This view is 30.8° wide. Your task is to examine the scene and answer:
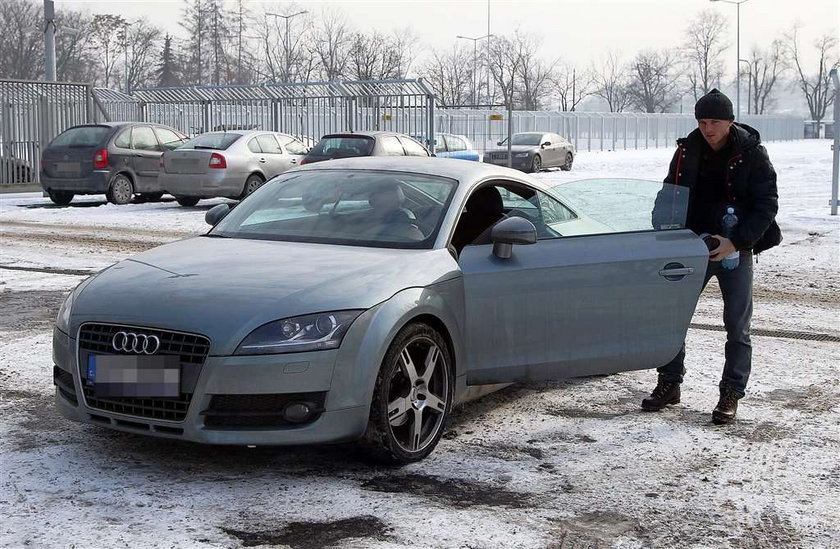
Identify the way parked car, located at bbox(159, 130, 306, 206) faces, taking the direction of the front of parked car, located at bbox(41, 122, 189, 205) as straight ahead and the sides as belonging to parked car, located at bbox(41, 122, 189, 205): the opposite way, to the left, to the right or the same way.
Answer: the same way

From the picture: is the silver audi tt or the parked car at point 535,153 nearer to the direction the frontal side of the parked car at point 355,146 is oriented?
the parked car

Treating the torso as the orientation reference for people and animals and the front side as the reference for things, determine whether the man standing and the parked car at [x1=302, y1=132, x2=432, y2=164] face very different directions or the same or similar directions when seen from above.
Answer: very different directions

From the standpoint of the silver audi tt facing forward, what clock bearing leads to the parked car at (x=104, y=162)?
The parked car is roughly at 4 o'clock from the silver audi tt.

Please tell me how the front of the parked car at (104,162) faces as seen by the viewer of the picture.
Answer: facing away from the viewer and to the right of the viewer

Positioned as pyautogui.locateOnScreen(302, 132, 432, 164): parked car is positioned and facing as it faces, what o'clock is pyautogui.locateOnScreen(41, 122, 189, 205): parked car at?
pyautogui.locateOnScreen(41, 122, 189, 205): parked car is roughly at 8 o'clock from pyautogui.locateOnScreen(302, 132, 432, 164): parked car.

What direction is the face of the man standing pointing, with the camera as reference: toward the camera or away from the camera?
toward the camera

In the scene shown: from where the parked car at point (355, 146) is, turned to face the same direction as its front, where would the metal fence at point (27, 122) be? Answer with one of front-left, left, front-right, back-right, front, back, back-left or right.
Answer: left

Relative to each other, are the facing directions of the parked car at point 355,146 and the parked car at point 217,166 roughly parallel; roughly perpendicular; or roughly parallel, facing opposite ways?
roughly parallel

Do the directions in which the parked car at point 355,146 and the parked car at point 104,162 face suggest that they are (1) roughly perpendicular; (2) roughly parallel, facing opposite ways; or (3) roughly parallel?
roughly parallel

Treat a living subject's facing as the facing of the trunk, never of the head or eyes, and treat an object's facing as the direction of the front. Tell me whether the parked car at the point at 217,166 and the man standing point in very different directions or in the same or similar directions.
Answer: very different directions

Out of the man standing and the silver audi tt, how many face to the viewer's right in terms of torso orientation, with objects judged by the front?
0

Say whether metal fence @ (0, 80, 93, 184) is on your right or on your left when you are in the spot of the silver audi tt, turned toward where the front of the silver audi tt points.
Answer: on your right

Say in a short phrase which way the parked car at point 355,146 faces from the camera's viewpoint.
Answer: facing away from the viewer and to the right of the viewer

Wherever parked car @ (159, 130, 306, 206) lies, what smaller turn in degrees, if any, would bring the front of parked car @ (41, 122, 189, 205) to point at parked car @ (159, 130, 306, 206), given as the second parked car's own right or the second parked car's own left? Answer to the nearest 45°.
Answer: approximately 90° to the second parked car's own right
